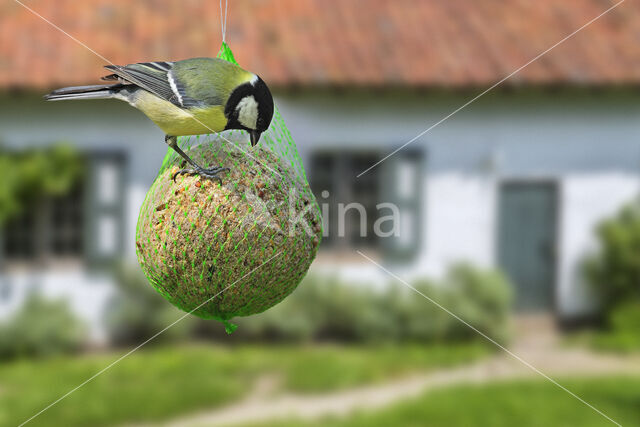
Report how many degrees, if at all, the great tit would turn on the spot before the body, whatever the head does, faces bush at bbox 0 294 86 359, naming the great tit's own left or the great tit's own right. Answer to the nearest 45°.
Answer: approximately 90° to the great tit's own left

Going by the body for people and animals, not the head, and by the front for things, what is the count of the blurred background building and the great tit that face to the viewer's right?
1

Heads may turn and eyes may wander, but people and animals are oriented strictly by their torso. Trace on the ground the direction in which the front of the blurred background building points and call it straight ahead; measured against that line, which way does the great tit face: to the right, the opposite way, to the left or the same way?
to the left

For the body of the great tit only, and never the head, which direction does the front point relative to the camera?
to the viewer's right

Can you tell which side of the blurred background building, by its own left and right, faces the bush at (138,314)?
right

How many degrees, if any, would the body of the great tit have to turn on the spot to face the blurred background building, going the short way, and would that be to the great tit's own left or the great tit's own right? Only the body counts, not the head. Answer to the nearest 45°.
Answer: approximately 45° to the great tit's own left

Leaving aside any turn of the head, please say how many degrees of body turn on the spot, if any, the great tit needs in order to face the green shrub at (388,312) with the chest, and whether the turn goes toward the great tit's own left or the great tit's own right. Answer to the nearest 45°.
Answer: approximately 45° to the great tit's own left

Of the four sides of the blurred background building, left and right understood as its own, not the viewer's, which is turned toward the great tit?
front

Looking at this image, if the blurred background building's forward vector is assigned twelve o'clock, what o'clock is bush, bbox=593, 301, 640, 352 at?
The bush is roughly at 9 o'clock from the blurred background building.

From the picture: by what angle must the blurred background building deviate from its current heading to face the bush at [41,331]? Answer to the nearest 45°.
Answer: approximately 90° to its right

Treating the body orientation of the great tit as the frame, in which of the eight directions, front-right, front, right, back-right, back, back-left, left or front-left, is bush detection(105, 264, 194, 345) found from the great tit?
left

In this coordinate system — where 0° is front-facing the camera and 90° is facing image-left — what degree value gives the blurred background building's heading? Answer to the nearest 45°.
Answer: approximately 0°
